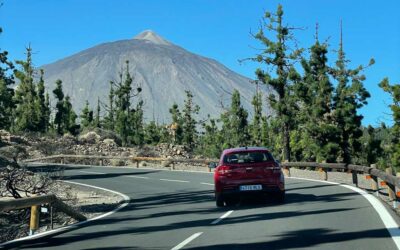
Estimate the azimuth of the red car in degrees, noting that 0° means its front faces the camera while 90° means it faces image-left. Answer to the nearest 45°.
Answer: approximately 180°

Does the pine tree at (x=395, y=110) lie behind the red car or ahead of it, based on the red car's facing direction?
ahead

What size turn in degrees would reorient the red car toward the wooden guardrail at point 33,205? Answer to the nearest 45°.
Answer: approximately 135° to its left

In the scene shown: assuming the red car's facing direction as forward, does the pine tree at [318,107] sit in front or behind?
in front
